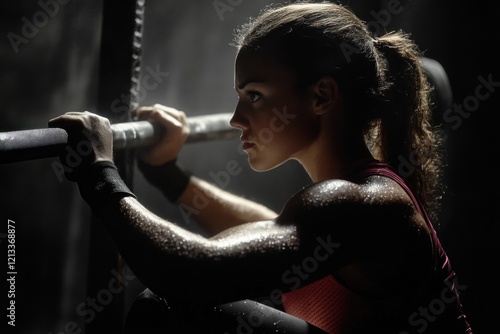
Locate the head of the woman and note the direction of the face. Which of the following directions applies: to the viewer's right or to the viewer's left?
to the viewer's left

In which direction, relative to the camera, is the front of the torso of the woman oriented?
to the viewer's left
